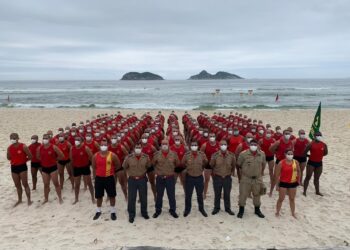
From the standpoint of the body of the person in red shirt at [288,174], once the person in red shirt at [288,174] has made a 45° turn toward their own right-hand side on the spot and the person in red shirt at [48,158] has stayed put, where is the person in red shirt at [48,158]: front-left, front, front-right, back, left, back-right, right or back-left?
front-right

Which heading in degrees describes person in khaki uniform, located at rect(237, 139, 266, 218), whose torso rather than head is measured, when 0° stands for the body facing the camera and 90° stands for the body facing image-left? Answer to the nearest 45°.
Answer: approximately 0°

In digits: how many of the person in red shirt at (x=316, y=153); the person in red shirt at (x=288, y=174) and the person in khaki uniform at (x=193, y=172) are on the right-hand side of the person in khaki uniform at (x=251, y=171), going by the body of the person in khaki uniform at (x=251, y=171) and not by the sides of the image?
1

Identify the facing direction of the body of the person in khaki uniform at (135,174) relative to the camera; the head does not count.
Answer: toward the camera

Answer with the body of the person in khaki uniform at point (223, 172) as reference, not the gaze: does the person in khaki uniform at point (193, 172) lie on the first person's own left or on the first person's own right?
on the first person's own right

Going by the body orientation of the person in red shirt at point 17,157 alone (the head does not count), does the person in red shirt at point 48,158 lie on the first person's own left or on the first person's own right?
on the first person's own left

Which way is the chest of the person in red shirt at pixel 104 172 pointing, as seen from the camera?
toward the camera

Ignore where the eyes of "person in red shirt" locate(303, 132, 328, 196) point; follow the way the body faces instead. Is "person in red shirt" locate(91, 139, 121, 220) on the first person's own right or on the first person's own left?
on the first person's own right

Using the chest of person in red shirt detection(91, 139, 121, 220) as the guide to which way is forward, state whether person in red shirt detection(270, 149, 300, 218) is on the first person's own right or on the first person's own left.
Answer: on the first person's own left

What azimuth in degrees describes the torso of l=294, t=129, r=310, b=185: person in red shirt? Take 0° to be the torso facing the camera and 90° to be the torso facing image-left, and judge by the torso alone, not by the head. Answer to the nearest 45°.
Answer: approximately 0°

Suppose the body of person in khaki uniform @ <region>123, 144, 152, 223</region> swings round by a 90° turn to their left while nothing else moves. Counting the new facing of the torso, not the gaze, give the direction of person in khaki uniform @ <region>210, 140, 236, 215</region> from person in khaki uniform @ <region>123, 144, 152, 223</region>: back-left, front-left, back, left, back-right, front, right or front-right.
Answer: front

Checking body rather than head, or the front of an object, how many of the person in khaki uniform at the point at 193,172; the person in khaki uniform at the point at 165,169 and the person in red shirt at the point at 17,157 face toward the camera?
3

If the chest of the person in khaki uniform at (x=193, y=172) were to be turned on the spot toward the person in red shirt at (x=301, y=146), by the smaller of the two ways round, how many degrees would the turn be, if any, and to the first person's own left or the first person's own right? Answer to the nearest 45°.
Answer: approximately 135° to the first person's own left
